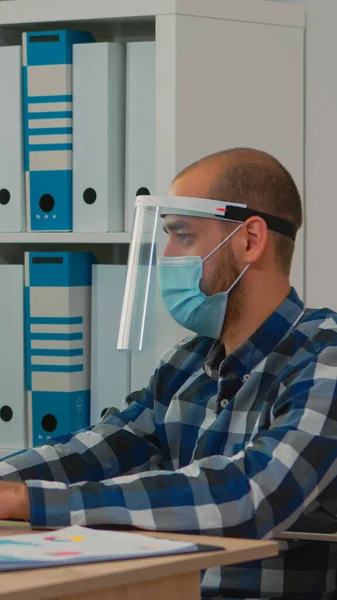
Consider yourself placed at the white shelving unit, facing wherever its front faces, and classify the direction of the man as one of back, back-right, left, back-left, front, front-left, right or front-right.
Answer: front-left

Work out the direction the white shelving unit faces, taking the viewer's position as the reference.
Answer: facing the viewer and to the left of the viewer

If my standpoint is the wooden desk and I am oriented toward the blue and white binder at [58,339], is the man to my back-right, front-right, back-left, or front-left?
front-right

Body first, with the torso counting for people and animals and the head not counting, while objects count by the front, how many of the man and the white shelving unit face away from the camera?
0

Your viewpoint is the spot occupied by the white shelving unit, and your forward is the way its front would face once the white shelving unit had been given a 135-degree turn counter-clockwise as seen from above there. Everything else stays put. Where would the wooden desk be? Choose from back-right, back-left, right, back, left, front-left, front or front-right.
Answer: right

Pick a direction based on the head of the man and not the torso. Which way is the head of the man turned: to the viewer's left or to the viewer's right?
to the viewer's left

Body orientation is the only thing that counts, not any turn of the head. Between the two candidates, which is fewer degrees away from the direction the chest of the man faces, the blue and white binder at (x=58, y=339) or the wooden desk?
the wooden desk
